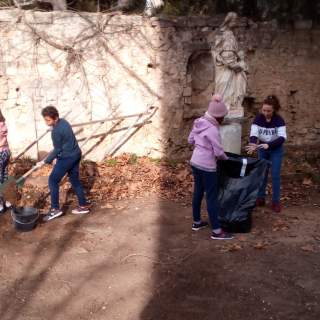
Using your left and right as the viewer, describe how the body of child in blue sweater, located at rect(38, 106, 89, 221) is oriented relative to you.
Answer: facing to the left of the viewer

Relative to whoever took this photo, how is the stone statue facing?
facing the viewer and to the right of the viewer

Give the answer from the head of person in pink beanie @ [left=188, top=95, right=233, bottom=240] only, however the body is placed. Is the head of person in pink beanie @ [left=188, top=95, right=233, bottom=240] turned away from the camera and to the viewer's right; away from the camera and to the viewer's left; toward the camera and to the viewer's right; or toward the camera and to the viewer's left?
away from the camera and to the viewer's right

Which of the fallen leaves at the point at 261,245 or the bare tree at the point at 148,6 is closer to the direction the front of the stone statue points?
the fallen leaves

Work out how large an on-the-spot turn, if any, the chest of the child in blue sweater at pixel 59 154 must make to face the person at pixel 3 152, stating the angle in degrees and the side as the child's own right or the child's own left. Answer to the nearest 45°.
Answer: approximately 45° to the child's own right

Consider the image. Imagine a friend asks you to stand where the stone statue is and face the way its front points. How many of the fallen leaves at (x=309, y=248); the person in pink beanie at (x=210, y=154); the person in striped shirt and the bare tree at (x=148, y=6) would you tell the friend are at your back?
1

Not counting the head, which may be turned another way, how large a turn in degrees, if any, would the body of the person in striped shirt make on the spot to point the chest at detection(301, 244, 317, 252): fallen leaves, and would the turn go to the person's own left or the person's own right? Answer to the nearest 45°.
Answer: approximately 90° to the person's own left

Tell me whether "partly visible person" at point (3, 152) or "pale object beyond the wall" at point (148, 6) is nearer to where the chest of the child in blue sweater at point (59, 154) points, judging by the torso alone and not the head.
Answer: the partly visible person

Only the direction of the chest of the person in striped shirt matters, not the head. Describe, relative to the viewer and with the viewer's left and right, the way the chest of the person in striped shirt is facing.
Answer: facing the viewer and to the left of the viewer

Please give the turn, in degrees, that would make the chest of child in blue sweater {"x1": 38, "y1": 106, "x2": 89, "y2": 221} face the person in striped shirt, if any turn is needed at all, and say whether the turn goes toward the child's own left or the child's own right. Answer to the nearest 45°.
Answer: approximately 180°

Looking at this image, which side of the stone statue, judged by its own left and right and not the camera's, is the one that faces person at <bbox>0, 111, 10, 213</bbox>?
right
